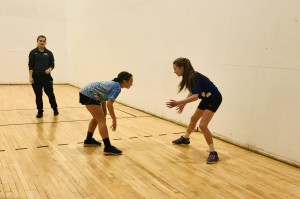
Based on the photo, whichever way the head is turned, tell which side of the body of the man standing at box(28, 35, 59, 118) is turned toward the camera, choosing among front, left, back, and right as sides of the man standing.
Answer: front

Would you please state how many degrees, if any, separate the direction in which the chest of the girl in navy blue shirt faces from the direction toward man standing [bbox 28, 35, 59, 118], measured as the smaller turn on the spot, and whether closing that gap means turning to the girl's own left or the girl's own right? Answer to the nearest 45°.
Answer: approximately 45° to the girl's own right

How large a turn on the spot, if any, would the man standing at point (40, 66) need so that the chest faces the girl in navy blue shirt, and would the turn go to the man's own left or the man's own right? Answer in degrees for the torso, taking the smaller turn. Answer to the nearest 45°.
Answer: approximately 45° to the man's own left

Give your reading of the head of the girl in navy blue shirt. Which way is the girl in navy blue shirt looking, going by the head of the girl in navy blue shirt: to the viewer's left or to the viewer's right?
to the viewer's left

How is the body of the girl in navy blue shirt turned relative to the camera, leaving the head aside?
to the viewer's left

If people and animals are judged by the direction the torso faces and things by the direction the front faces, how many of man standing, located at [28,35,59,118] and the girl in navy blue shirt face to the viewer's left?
1
